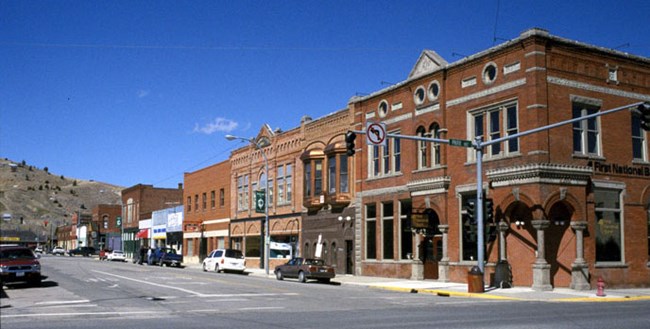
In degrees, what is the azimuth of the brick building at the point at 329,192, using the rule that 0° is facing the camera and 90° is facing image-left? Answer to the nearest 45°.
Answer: approximately 45°

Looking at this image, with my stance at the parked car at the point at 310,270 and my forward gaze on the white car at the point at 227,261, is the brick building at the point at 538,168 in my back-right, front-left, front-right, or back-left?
back-right

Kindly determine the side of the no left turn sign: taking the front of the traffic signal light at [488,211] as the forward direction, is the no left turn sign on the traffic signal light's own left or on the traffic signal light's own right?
on the traffic signal light's own right

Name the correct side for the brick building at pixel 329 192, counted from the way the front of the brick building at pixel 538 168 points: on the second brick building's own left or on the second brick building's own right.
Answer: on the second brick building's own right

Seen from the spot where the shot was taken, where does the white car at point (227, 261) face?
facing away from the viewer and to the left of the viewer

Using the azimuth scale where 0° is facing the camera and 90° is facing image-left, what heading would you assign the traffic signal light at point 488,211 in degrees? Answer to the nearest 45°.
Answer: approximately 315°

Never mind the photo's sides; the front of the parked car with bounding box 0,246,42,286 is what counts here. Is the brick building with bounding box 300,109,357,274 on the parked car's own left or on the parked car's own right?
on the parked car's own left

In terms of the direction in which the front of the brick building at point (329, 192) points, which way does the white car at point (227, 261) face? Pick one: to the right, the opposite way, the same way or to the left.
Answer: to the right

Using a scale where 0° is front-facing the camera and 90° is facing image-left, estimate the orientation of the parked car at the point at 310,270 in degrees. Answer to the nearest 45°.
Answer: approximately 135°

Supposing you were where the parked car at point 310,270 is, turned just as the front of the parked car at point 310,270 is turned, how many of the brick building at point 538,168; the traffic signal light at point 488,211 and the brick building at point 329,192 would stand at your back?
2

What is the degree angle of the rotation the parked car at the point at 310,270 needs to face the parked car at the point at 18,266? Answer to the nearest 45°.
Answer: approximately 90° to its left

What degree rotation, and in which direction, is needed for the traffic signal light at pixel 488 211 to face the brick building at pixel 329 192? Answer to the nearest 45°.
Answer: approximately 180°
